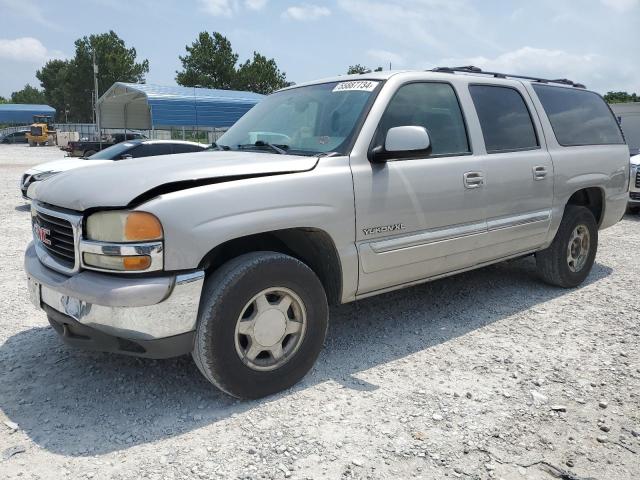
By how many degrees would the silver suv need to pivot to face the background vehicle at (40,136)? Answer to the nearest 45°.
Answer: approximately 90° to its right

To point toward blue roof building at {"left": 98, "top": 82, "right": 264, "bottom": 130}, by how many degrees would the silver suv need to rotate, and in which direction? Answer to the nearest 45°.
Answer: approximately 135° to its right

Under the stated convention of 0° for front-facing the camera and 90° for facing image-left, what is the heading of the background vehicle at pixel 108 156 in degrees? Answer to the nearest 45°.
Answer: approximately 45°

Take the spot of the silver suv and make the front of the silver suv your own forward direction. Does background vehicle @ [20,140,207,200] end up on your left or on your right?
on your right

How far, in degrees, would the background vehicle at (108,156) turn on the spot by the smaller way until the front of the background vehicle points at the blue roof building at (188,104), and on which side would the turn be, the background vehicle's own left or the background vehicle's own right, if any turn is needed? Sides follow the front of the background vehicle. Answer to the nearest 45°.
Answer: approximately 135° to the background vehicle's own right
